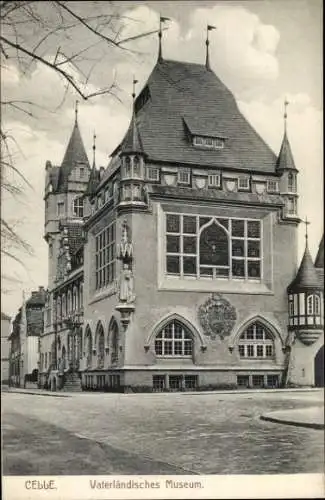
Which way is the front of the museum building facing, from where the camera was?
facing the viewer
